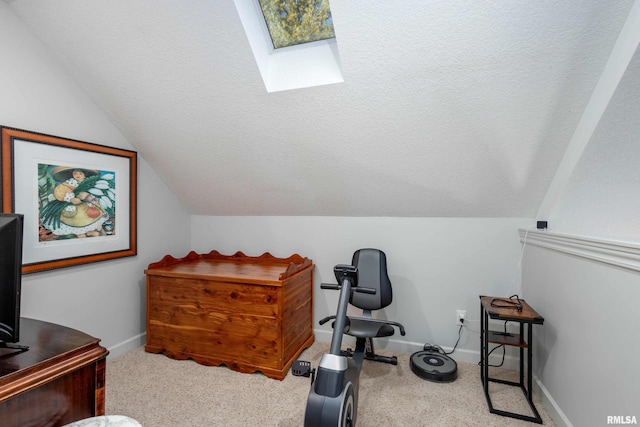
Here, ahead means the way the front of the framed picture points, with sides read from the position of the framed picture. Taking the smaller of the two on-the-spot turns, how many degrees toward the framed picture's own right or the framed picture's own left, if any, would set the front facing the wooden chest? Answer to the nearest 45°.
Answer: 0° — it already faces it

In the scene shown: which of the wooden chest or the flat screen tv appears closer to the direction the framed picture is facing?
the wooden chest

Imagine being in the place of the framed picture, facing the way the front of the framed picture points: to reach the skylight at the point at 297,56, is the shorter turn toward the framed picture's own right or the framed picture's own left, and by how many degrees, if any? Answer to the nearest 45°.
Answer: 0° — it already faces it

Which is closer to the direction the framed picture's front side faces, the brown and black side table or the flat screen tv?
the brown and black side table

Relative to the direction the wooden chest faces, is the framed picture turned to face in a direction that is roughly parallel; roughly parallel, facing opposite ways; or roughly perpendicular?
roughly perpendicular

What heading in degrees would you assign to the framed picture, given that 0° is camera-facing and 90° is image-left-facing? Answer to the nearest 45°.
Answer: approximately 315°

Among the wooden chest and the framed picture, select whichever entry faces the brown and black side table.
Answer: the framed picture

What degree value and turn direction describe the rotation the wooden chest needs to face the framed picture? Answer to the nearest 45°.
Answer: approximately 45° to its right

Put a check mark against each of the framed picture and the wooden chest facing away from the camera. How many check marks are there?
0

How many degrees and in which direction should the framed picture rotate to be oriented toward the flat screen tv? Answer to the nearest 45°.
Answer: approximately 45° to its right

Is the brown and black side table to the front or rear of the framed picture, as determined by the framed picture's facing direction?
to the front

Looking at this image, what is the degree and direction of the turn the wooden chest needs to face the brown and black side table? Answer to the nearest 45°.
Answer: approximately 90° to its left

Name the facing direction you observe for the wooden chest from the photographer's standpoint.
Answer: facing the viewer and to the left of the viewer

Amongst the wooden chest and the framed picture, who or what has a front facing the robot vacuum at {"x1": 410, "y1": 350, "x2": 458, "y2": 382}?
the framed picture
